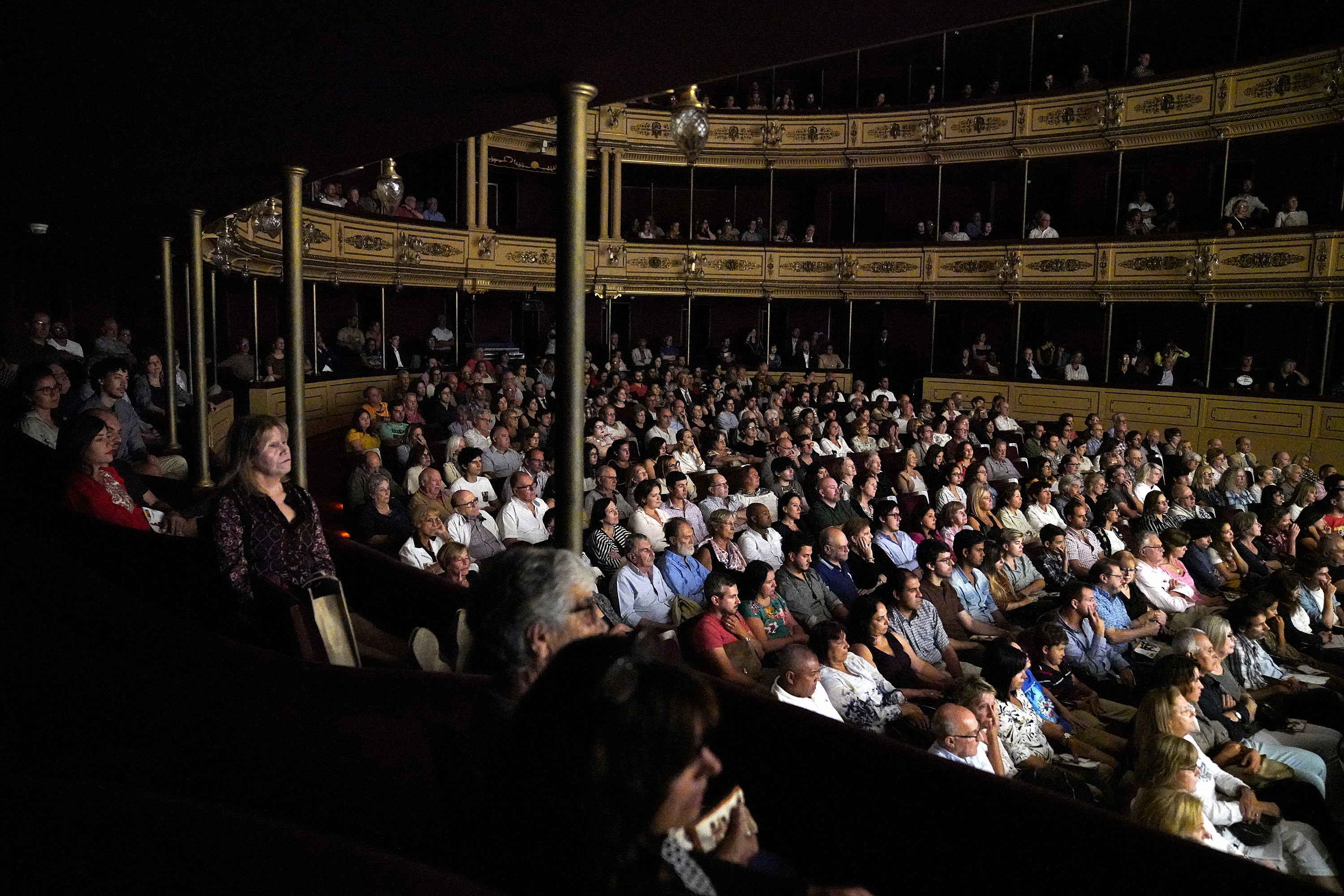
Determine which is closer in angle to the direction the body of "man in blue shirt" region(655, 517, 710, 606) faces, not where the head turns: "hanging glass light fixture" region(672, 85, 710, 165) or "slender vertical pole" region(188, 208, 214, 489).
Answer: the hanging glass light fixture

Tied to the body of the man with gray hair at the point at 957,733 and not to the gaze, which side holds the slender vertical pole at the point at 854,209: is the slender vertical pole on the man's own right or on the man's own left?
on the man's own left

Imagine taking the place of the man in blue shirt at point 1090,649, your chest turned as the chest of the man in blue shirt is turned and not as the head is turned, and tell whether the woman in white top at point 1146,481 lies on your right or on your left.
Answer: on your left

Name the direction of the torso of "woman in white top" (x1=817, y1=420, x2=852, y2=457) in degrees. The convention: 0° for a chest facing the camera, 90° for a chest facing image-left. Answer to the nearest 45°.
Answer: approximately 315°

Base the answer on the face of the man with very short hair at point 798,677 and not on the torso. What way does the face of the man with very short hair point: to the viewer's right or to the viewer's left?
to the viewer's right

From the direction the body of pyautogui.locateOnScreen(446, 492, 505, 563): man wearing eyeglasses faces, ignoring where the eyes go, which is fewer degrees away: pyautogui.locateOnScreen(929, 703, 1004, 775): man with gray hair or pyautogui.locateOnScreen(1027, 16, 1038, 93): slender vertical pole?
the man with gray hair

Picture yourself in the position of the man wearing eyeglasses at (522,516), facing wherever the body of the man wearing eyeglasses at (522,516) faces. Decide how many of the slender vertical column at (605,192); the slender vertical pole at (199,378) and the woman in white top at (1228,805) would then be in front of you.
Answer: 1

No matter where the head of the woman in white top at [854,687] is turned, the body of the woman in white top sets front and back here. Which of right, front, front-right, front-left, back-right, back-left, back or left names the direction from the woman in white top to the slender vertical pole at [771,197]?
back-left
